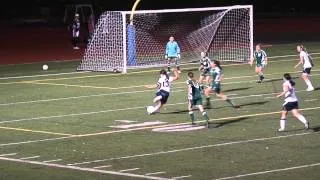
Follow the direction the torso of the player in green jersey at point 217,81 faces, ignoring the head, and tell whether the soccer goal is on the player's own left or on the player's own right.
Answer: on the player's own right

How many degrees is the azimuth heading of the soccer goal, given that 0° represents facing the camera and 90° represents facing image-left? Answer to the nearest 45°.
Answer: approximately 315°

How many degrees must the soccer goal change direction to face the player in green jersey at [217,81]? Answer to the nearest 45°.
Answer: approximately 45° to its right

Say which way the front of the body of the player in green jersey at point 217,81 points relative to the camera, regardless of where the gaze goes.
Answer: to the viewer's left
